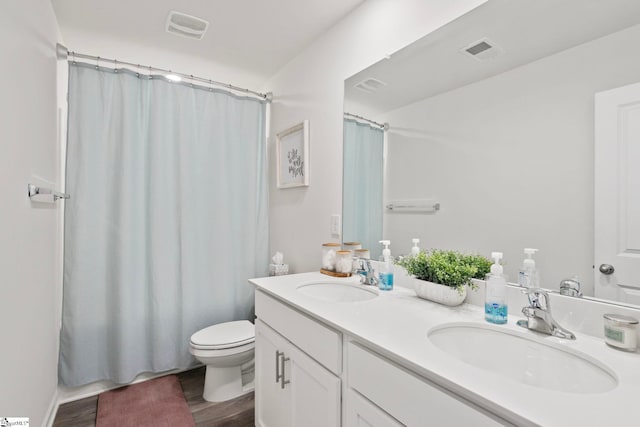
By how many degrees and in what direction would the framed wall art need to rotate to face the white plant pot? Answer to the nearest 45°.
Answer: approximately 90° to its left

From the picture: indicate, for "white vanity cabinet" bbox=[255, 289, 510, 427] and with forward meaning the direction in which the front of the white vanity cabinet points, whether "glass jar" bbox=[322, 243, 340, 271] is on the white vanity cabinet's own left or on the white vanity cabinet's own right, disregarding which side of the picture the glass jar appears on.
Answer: on the white vanity cabinet's own right

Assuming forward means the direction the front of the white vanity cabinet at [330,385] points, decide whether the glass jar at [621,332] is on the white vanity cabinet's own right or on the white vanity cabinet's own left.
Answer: on the white vanity cabinet's own left

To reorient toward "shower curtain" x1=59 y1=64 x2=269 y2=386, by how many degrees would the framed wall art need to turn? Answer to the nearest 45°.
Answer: approximately 45° to its right

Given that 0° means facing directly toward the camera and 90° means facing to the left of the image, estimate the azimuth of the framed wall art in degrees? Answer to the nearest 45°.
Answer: approximately 45°

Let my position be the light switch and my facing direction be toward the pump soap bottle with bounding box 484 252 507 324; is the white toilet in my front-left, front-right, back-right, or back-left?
back-right

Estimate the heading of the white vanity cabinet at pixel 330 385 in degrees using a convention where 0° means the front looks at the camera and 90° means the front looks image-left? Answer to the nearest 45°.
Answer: approximately 45°
